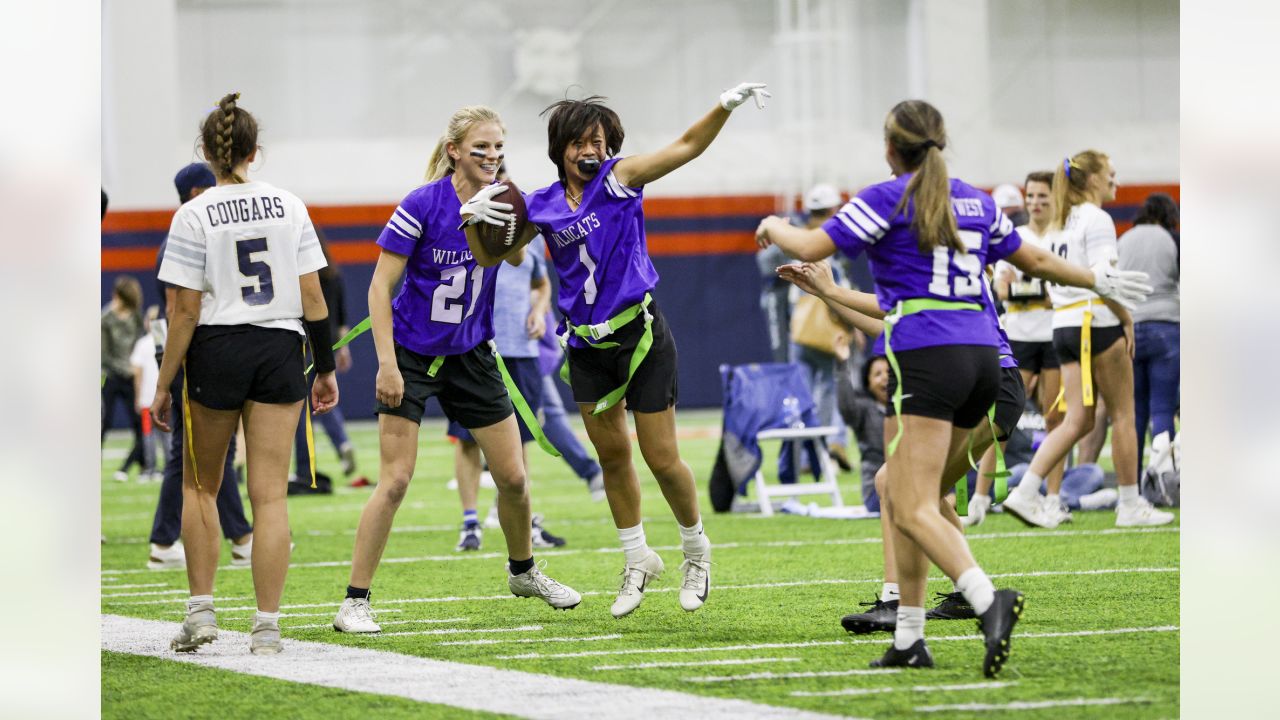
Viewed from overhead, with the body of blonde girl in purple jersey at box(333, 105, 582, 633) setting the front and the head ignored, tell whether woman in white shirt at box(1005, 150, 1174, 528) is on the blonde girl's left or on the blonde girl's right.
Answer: on the blonde girl's left

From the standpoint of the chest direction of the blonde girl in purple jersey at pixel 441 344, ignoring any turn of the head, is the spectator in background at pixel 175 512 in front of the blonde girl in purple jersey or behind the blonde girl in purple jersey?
behind

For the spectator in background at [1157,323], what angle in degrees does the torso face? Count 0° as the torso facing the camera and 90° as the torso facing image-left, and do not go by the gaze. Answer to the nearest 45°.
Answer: approximately 180°

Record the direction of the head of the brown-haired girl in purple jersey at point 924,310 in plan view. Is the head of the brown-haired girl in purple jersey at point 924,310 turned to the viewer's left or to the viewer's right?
to the viewer's left

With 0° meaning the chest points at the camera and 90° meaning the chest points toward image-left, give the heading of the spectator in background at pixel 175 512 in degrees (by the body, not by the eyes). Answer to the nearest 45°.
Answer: approximately 0°

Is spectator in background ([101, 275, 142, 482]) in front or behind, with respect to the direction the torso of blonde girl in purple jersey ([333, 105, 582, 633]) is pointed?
behind

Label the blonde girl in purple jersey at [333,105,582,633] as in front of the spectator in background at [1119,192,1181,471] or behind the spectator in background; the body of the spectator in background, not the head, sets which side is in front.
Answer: behind

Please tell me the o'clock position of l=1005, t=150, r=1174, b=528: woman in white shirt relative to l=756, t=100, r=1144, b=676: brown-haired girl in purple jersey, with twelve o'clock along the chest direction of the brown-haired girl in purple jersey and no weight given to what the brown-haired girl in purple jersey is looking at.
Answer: The woman in white shirt is roughly at 2 o'clock from the brown-haired girl in purple jersey.
